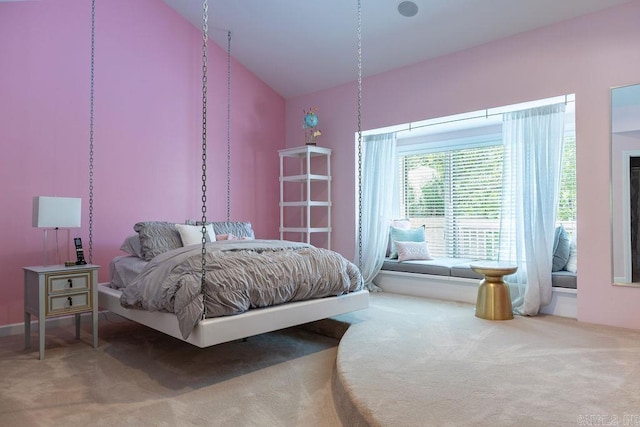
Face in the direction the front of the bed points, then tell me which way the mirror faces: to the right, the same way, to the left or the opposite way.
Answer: to the right

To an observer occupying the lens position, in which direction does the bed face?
facing the viewer and to the right of the viewer

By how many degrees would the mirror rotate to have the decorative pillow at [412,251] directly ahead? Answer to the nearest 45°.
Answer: approximately 90° to its right

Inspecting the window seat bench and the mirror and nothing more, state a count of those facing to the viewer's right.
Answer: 0

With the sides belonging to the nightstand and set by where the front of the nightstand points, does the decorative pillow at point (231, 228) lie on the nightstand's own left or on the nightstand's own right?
on the nightstand's own left

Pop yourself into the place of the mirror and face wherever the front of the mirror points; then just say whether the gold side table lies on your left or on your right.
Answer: on your right
